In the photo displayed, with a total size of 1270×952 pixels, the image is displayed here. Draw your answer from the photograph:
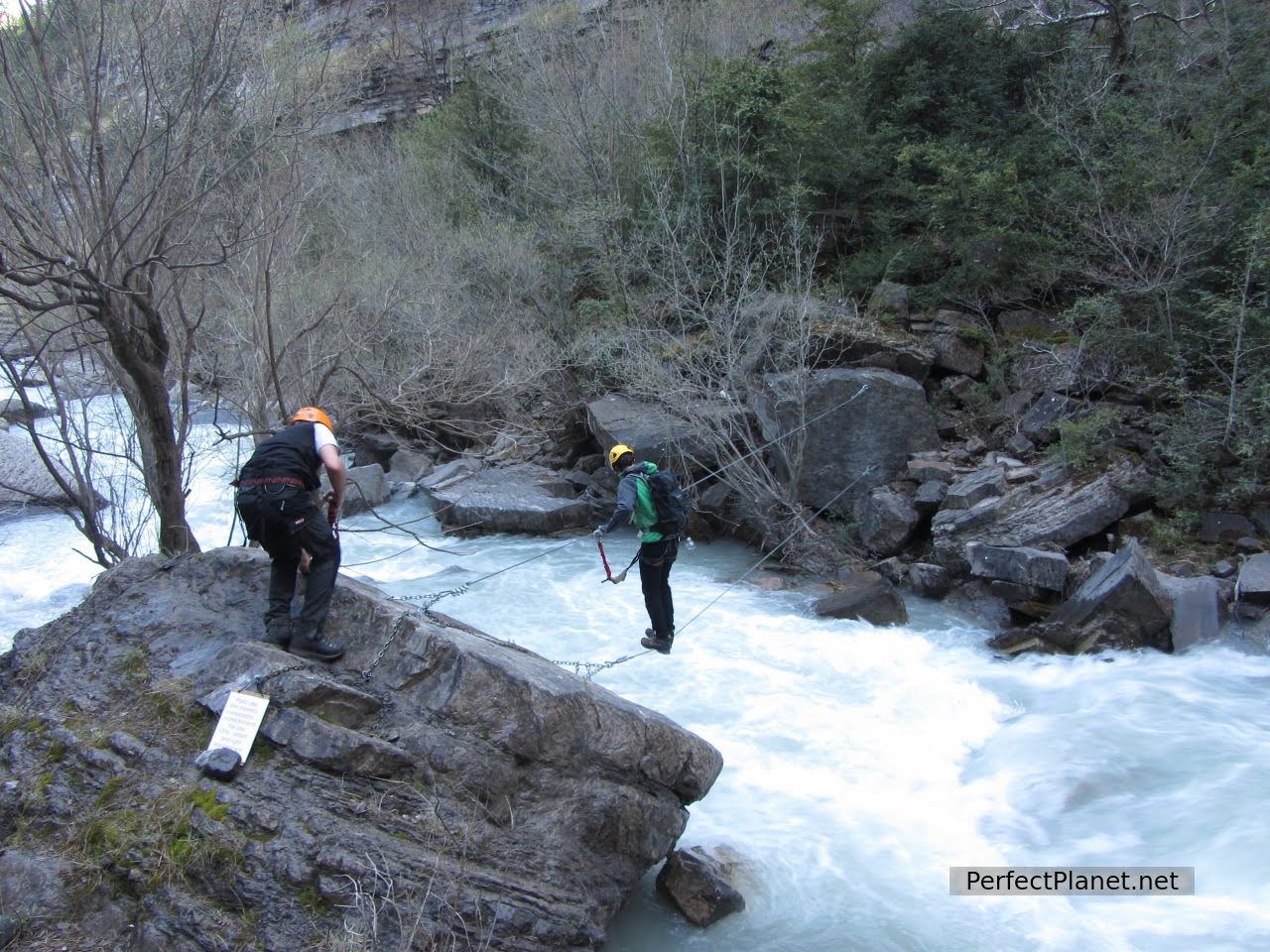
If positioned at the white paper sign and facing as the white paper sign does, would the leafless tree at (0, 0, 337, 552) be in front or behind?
behind

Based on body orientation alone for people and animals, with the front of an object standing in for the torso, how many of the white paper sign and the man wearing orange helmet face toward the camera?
1

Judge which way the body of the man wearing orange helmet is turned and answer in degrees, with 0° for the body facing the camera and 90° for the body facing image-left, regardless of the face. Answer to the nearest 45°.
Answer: approximately 225°

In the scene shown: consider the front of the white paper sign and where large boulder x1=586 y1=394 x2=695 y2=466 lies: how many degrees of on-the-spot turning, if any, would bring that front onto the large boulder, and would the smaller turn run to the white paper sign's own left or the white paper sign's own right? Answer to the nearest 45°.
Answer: approximately 135° to the white paper sign's own left

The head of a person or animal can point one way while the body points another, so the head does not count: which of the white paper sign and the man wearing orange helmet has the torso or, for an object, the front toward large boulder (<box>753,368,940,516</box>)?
the man wearing orange helmet
